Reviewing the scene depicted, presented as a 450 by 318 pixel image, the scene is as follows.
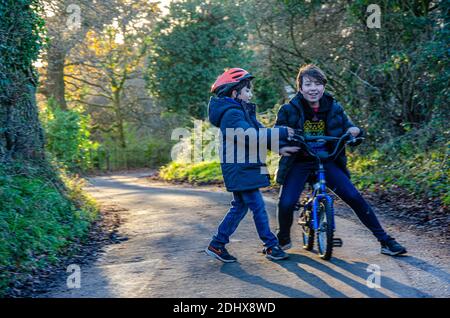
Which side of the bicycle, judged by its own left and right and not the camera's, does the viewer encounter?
front

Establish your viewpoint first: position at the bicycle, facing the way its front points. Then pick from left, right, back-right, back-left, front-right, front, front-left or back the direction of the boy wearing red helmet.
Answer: right

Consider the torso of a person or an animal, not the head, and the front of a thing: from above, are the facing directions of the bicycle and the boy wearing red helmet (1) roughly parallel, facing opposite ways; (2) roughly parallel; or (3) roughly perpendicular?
roughly perpendicular

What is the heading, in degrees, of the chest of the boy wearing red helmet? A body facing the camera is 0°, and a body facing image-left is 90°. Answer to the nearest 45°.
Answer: approximately 270°

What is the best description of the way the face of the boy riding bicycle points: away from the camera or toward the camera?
toward the camera

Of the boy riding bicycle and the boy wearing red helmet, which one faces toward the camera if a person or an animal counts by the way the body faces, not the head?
the boy riding bicycle

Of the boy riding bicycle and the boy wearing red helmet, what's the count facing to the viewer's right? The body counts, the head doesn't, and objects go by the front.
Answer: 1

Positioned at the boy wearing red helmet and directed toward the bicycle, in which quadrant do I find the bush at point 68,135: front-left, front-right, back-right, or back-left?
back-left

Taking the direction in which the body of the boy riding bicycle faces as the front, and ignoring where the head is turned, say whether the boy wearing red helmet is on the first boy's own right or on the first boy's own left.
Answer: on the first boy's own right

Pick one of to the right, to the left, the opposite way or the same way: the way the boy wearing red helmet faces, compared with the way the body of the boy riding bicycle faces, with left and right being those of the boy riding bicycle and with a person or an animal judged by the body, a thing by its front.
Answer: to the left

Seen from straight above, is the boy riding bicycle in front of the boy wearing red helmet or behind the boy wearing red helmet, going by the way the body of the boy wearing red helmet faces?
in front

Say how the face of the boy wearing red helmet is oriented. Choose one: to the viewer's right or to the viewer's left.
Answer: to the viewer's right
